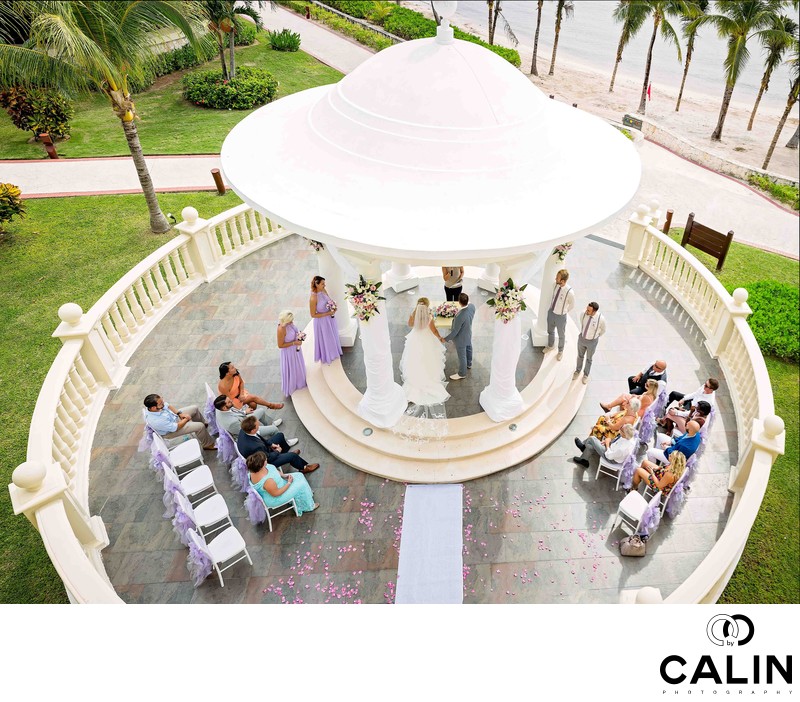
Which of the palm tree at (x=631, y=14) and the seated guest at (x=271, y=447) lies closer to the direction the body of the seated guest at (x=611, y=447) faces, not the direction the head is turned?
the seated guest

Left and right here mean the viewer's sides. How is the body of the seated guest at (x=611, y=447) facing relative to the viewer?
facing to the left of the viewer

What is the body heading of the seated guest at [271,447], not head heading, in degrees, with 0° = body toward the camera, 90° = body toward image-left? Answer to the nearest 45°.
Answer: approximately 270°

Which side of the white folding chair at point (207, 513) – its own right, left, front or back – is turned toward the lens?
right

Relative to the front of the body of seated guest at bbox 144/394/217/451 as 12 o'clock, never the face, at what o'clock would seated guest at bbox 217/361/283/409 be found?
seated guest at bbox 217/361/283/409 is roughly at 12 o'clock from seated guest at bbox 144/394/217/451.

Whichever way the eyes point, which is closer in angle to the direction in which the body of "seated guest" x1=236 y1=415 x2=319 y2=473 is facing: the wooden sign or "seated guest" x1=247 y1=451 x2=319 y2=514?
the wooden sign

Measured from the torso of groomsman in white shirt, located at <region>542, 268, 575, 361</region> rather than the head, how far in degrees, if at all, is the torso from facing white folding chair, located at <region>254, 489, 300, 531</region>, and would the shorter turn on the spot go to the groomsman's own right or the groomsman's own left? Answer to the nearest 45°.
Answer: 0° — they already face it

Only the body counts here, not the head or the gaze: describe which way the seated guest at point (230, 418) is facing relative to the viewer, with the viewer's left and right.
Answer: facing to the right of the viewer

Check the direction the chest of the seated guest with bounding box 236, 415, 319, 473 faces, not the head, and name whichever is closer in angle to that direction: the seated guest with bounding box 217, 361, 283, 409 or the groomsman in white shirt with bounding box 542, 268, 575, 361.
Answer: the groomsman in white shirt

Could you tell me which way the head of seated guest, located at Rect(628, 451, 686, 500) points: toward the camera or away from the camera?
away from the camera

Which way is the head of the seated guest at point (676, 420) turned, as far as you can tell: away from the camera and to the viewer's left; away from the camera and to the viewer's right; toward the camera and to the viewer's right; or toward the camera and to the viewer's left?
away from the camera and to the viewer's left
